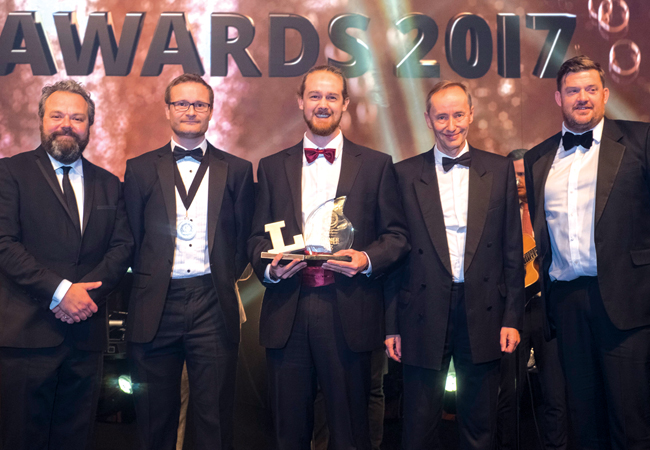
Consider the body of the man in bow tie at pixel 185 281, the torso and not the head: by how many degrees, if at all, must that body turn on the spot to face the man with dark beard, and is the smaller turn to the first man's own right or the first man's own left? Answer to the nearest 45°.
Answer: approximately 90° to the first man's own right

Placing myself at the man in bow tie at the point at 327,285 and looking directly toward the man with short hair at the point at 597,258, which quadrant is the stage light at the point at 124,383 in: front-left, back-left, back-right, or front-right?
back-left

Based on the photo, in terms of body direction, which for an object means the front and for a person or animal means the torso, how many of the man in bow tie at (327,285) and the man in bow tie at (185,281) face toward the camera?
2

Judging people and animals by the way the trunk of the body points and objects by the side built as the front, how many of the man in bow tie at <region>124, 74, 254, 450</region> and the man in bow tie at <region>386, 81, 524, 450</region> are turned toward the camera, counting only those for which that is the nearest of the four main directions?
2

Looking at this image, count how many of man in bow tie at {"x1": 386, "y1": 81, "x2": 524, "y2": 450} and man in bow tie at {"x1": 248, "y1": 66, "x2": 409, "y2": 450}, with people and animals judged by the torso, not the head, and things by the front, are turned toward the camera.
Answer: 2

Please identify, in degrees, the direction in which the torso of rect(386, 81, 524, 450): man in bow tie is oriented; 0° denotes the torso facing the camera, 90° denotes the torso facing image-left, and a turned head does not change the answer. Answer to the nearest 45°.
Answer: approximately 0°

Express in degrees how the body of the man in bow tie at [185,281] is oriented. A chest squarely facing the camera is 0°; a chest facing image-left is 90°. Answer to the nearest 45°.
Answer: approximately 0°

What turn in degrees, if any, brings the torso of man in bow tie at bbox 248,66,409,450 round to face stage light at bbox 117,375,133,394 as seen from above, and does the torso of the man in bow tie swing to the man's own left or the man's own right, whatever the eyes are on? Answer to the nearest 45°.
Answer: approximately 135° to the man's own right

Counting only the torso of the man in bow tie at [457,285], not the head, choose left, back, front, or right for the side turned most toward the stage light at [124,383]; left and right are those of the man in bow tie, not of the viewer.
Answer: right
